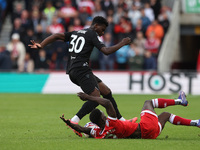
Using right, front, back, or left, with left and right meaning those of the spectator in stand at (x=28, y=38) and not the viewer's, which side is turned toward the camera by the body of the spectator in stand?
front

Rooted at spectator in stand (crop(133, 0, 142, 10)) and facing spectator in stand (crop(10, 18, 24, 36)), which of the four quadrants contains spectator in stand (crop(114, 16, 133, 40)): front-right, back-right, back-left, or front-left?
front-left

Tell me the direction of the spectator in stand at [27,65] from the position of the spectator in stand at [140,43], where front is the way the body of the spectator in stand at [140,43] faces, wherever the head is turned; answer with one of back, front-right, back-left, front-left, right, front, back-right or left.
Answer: right

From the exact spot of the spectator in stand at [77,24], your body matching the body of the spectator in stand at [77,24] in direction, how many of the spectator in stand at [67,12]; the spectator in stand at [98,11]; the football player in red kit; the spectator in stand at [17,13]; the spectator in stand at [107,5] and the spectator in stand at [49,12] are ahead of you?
1

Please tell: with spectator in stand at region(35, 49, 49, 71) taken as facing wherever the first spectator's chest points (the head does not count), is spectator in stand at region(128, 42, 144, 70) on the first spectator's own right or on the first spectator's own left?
on the first spectator's own left

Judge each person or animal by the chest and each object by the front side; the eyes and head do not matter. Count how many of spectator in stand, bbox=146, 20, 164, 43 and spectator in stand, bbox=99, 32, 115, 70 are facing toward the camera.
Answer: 2

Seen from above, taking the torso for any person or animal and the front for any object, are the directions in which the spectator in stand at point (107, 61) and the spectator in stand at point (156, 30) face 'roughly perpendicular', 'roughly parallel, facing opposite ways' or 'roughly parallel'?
roughly parallel

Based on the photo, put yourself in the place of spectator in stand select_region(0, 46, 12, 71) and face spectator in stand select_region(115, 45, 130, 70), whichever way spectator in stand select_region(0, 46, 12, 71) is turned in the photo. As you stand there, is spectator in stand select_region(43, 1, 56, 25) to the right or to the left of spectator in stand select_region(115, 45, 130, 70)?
left

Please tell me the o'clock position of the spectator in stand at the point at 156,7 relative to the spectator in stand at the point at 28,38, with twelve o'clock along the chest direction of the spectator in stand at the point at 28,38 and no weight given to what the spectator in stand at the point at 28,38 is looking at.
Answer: the spectator in stand at the point at 156,7 is roughly at 9 o'clock from the spectator in stand at the point at 28,38.

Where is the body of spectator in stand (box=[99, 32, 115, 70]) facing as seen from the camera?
toward the camera
